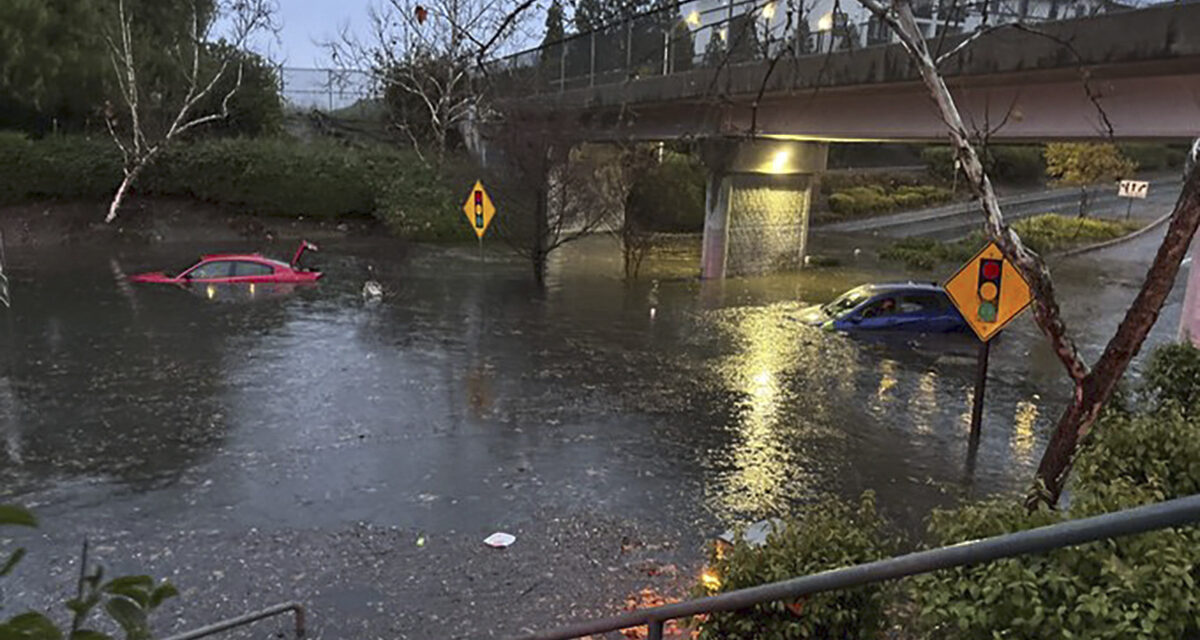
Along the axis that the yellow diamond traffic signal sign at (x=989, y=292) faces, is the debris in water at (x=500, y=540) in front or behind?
in front

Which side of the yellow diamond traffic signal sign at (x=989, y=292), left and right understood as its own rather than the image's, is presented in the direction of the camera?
front

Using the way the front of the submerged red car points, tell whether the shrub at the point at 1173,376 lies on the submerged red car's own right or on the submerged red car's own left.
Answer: on the submerged red car's own left

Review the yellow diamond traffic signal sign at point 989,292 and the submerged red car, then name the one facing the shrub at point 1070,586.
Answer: the yellow diamond traffic signal sign

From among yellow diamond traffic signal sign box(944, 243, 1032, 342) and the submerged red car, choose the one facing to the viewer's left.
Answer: the submerged red car

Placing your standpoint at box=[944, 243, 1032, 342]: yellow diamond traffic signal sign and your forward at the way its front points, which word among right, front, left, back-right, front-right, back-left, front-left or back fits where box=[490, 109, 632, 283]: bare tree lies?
back-right

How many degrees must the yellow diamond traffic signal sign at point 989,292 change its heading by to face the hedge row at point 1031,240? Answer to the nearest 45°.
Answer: approximately 180°

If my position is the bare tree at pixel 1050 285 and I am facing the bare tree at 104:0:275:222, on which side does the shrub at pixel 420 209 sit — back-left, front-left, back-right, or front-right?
front-right

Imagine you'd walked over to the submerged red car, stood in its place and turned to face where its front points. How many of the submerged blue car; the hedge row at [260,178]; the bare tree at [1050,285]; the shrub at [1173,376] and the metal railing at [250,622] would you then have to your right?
1

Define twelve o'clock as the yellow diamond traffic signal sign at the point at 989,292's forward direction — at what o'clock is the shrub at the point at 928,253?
The shrub is roughly at 6 o'clock from the yellow diamond traffic signal sign.

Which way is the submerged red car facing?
to the viewer's left
